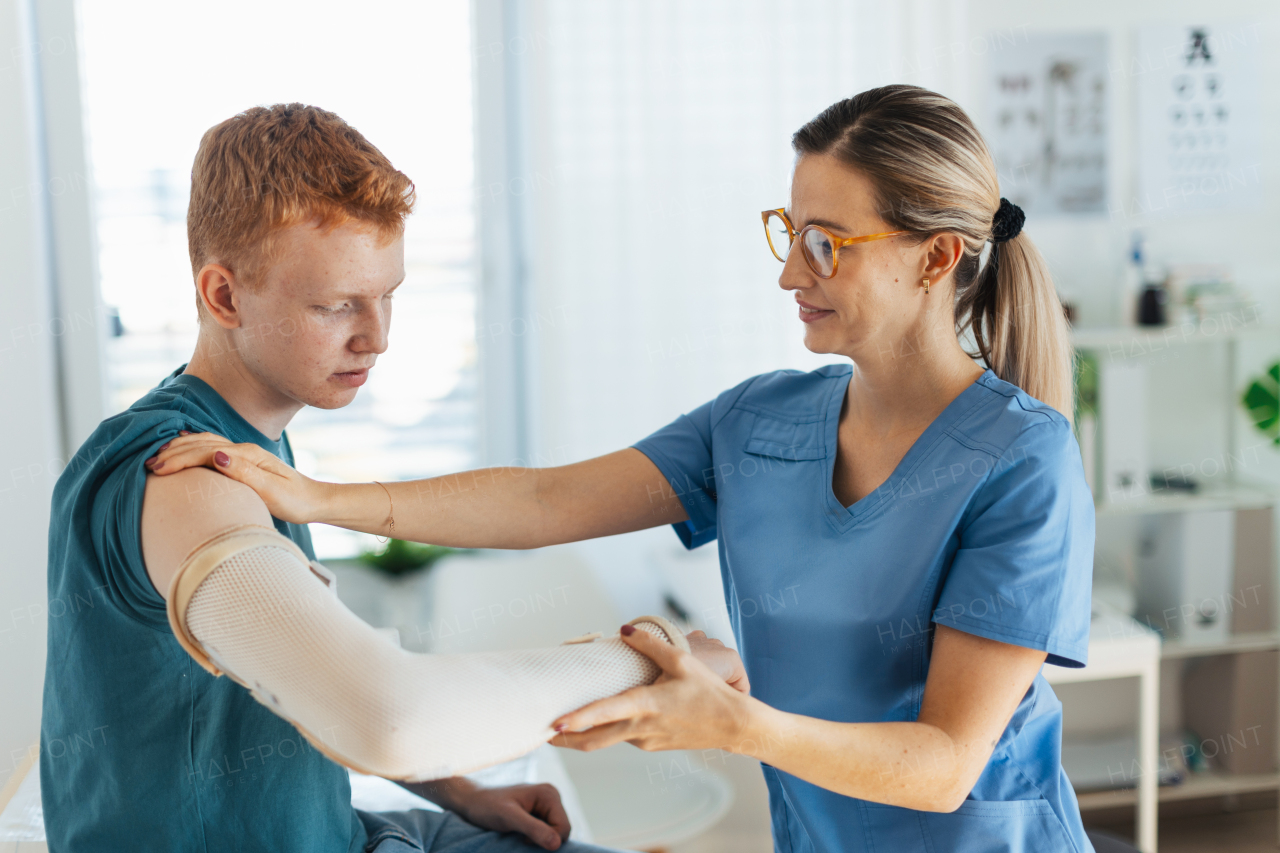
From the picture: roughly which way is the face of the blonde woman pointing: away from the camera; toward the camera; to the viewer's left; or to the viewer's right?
to the viewer's left

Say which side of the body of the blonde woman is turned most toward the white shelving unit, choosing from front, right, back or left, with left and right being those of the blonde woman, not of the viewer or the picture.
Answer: back

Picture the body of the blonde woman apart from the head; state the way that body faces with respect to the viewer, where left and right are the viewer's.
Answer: facing the viewer and to the left of the viewer

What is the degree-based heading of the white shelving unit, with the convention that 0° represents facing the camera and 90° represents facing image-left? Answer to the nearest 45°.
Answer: approximately 0°

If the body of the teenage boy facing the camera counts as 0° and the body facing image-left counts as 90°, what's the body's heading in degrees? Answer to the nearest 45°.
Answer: approximately 270°

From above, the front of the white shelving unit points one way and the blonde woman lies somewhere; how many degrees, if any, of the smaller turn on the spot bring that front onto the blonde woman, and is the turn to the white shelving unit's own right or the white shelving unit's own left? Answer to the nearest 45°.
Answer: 0° — it already faces them

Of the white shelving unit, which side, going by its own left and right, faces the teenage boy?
front
